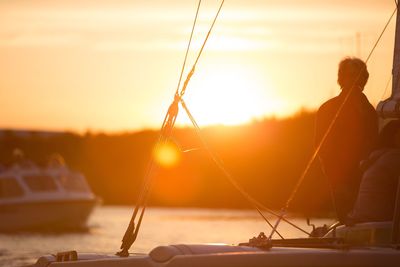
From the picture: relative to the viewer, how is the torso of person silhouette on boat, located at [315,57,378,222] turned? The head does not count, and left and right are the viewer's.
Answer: facing away from the viewer

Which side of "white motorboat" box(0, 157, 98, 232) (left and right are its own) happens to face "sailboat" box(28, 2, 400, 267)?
right

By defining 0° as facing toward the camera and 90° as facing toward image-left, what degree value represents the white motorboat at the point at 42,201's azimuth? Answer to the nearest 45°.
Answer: approximately 270°

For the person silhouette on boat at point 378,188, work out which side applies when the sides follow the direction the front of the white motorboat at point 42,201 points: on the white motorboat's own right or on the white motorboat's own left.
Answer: on the white motorboat's own right

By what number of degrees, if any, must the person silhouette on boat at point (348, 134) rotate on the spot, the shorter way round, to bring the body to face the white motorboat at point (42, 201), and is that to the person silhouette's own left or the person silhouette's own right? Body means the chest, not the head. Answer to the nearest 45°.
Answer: approximately 45° to the person silhouette's own left

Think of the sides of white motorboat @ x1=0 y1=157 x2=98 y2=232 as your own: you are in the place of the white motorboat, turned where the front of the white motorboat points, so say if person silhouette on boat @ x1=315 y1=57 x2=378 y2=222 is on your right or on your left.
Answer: on your right
